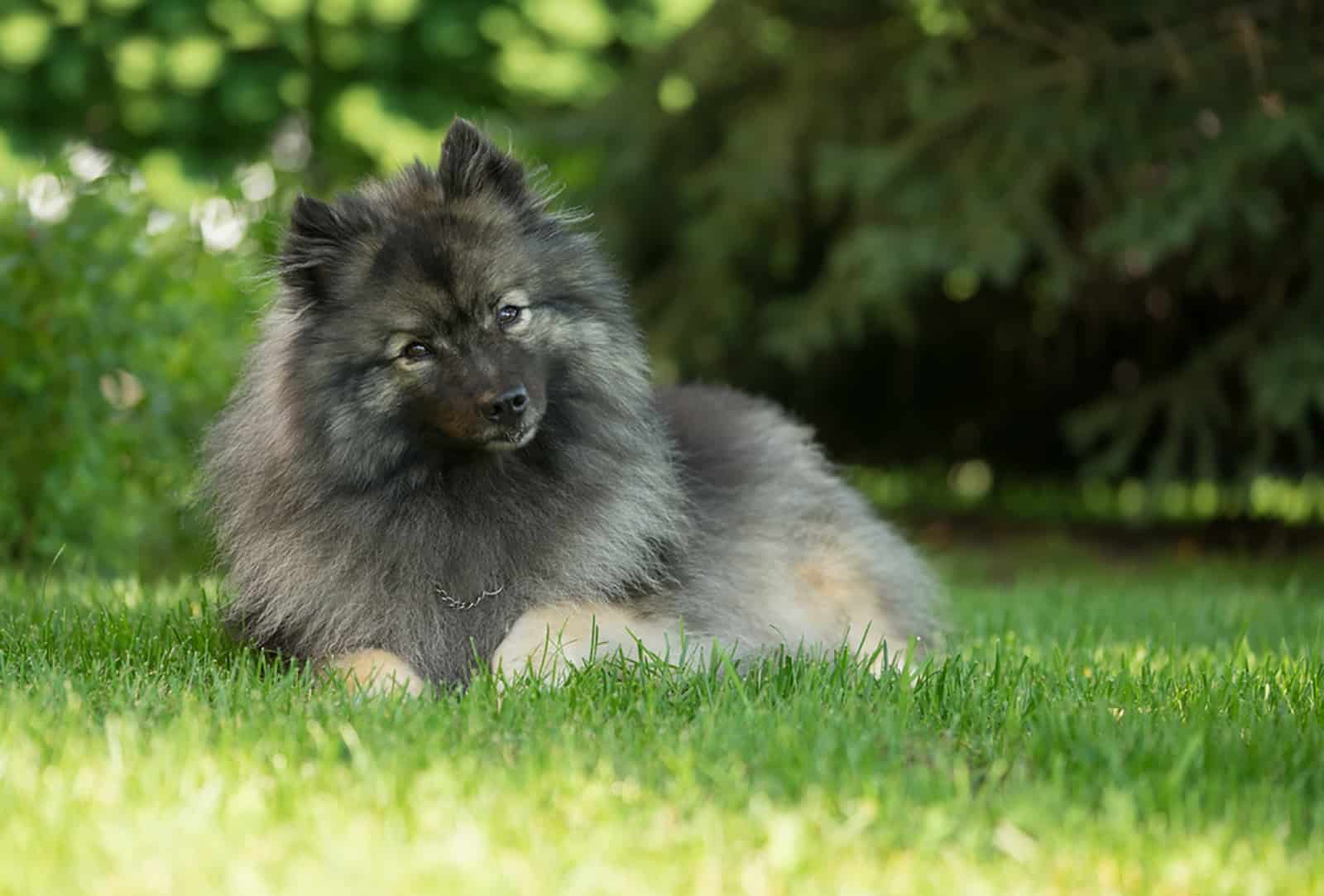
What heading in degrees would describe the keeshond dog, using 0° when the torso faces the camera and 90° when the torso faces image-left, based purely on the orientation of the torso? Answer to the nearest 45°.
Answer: approximately 45°
